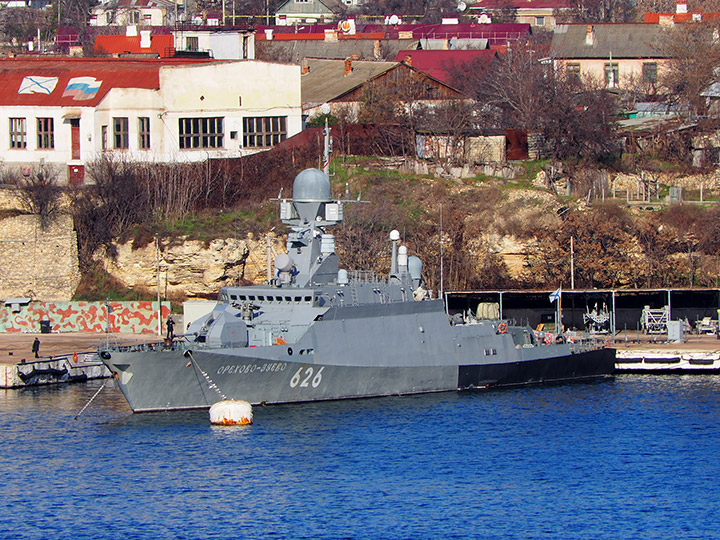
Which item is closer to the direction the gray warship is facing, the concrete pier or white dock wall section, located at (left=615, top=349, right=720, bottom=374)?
the concrete pier

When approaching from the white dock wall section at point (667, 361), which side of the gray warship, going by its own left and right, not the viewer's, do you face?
back

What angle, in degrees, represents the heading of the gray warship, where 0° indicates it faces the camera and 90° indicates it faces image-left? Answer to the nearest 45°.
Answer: approximately 45°

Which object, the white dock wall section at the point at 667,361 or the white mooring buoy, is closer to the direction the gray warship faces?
the white mooring buoy

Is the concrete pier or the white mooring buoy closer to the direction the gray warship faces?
the white mooring buoy

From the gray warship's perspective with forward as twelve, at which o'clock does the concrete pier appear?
The concrete pier is roughly at 2 o'clock from the gray warship.

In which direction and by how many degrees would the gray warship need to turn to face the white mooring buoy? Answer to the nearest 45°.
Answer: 0° — it already faces it
